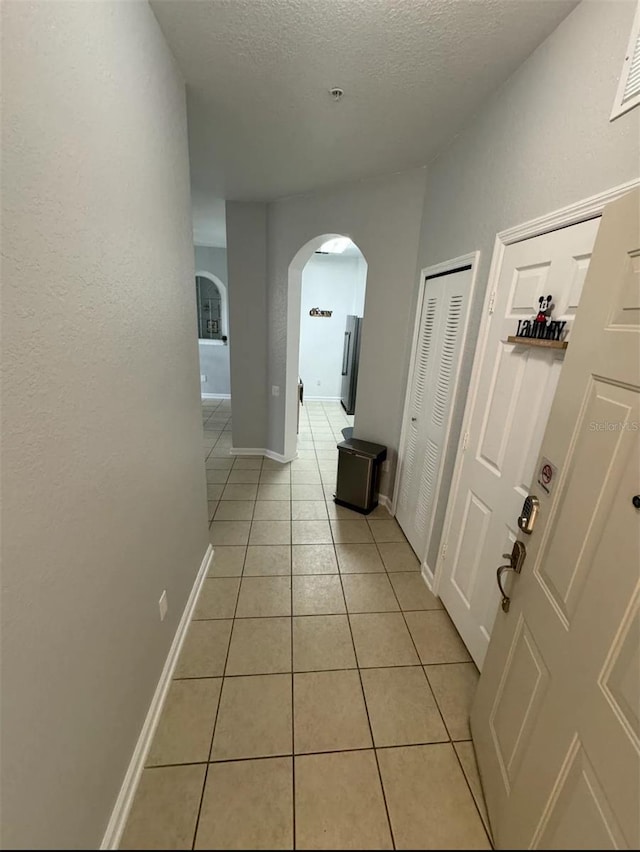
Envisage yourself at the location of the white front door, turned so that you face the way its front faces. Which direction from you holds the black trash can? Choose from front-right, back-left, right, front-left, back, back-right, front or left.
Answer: right

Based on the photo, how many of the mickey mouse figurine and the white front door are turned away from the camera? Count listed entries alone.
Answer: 0

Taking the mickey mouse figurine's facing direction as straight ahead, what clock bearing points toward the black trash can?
The black trash can is roughly at 3 o'clock from the mickey mouse figurine.

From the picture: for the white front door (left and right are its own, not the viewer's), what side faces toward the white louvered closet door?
right

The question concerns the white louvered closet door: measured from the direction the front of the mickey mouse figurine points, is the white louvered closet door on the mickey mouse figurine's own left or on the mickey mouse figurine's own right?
on the mickey mouse figurine's own right

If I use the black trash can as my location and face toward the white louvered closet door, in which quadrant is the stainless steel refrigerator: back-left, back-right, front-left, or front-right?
back-left

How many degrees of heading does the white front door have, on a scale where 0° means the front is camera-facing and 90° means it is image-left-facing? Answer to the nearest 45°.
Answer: approximately 45°

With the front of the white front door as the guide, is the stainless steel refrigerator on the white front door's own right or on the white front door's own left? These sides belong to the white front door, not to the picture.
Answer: on the white front door's own right

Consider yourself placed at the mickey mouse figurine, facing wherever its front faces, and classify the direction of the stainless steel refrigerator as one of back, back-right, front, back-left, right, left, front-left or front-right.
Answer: right

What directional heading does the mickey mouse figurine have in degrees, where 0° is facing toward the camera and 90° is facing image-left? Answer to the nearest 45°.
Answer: approximately 45°
